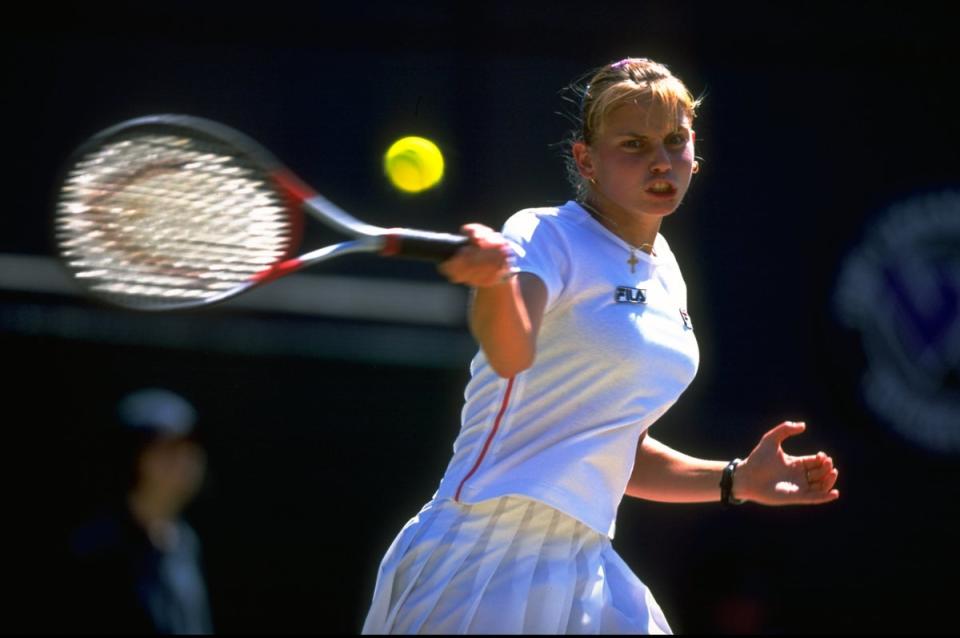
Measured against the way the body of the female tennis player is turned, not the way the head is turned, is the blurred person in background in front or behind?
behind

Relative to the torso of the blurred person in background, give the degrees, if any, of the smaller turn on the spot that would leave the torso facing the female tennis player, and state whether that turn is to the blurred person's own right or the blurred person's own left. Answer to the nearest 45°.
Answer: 0° — they already face them

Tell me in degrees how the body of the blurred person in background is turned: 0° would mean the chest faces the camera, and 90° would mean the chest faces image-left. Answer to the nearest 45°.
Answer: approximately 315°
